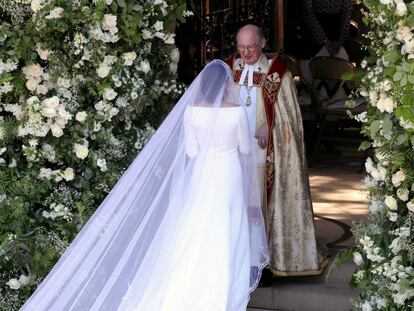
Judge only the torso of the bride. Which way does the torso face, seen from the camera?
away from the camera

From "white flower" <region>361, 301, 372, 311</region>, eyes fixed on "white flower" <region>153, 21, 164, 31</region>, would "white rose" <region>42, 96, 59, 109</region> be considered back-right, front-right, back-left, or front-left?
front-left

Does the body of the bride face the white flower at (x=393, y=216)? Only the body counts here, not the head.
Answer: no

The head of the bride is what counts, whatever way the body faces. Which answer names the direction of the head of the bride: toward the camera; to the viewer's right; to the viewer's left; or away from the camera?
away from the camera

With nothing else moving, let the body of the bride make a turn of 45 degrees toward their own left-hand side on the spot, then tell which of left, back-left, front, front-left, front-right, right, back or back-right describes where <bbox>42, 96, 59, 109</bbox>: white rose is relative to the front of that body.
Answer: front

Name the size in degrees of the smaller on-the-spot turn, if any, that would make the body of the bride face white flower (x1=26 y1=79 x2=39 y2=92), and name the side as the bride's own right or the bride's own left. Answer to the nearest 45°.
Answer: approximately 45° to the bride's own left

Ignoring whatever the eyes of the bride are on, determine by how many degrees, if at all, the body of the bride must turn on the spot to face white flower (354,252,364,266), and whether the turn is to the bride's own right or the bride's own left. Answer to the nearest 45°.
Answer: approximately 90° to the bride's own right

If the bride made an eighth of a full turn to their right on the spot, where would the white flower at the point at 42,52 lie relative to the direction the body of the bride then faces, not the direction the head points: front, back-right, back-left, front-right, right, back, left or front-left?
left

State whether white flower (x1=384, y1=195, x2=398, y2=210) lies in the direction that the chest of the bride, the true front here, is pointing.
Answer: no
